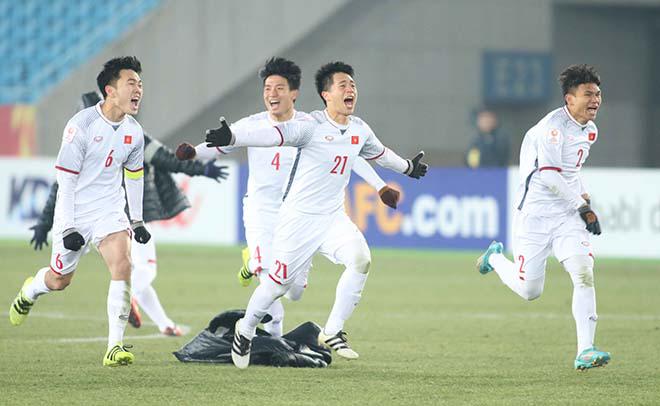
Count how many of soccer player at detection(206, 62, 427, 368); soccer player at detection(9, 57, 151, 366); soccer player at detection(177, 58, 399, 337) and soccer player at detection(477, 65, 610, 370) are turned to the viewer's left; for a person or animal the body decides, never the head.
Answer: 0

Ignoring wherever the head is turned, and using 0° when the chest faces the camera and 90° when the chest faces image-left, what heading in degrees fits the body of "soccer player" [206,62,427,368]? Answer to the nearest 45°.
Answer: approximately 315°

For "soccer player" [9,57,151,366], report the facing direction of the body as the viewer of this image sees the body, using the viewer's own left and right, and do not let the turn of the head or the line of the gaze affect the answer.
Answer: facing the viewer and to the right of the viewer

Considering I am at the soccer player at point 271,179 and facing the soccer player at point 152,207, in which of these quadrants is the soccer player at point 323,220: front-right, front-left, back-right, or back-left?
back-left

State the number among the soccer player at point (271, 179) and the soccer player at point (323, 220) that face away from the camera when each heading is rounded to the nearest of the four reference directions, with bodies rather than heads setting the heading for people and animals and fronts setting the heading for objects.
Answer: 0

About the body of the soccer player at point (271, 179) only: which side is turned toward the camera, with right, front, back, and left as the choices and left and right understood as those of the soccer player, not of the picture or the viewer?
front

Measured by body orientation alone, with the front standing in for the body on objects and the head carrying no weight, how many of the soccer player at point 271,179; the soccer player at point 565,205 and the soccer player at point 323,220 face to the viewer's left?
0

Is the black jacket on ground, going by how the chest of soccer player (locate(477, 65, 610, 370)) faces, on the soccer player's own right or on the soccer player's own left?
on the soccer player's own right

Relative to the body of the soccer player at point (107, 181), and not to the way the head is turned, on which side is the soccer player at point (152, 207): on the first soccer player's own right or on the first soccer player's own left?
on the first soccer player's own left

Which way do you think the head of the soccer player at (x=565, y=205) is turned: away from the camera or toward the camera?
toward the camera

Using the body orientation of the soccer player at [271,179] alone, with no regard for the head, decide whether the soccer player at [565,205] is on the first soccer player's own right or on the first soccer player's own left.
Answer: on the first soccer player's own left

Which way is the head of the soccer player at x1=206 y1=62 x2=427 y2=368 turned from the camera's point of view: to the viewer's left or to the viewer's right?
to the viewer's right

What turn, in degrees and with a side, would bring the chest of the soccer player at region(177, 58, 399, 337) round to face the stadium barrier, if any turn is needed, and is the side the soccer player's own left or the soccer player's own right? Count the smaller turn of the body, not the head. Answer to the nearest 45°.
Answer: approximately 180°

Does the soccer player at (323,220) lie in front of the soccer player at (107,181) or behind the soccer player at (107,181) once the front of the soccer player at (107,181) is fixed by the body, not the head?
in front

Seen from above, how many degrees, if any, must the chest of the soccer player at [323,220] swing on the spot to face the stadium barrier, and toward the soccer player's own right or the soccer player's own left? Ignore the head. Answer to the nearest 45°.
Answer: approximately 135° to the soccer player's own left
